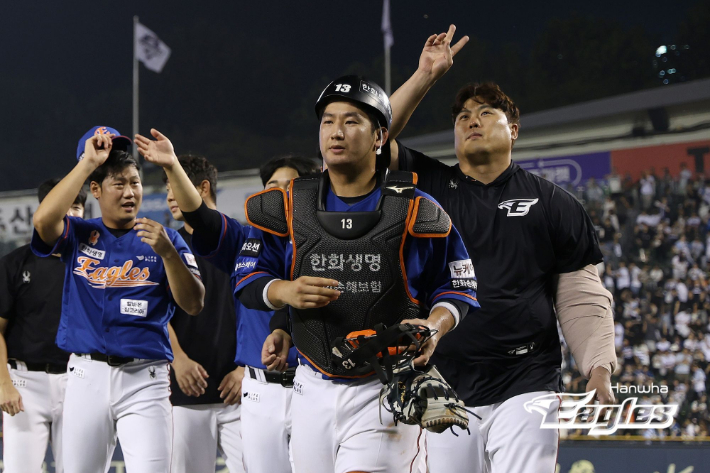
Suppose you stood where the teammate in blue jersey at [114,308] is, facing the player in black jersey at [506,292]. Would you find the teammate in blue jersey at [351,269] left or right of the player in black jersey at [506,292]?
right

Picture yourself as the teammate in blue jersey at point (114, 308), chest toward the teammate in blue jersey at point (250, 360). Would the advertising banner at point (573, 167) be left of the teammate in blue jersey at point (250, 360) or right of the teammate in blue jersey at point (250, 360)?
left

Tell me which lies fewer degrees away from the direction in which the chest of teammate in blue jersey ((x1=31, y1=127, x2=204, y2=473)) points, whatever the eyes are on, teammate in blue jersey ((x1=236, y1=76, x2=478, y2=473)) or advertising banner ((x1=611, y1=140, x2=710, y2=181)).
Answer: the teammate in blue jersey

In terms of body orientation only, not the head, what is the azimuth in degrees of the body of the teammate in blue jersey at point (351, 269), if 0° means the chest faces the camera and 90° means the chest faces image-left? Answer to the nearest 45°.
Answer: approximately 0°

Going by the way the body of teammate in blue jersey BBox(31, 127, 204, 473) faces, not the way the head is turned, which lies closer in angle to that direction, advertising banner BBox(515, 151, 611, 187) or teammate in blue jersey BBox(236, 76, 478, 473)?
the teammate in blue jersey

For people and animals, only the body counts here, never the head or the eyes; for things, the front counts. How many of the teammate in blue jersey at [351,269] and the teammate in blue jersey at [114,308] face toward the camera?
2

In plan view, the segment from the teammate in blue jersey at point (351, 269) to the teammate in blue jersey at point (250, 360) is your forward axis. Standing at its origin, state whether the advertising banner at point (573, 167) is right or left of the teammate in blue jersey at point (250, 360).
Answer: right

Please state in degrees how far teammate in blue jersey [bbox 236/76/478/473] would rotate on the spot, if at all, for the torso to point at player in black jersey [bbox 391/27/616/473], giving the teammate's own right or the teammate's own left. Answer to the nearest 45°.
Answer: approximately 135° to the teammate's own left

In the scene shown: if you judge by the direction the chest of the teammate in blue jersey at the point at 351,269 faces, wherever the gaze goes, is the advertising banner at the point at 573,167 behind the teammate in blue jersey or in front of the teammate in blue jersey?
behind

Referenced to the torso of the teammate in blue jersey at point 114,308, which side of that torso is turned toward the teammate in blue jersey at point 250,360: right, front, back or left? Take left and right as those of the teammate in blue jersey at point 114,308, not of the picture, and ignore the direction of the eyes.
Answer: left

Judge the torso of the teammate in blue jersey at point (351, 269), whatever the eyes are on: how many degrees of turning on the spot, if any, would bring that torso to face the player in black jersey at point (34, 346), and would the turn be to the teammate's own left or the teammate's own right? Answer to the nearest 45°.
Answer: approximately 135° to the teammate's own right

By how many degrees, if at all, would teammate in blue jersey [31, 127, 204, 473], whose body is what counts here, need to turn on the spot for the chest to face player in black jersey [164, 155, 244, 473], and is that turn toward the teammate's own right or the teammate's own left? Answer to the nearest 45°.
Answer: approximately 135° to the teammate's own left
